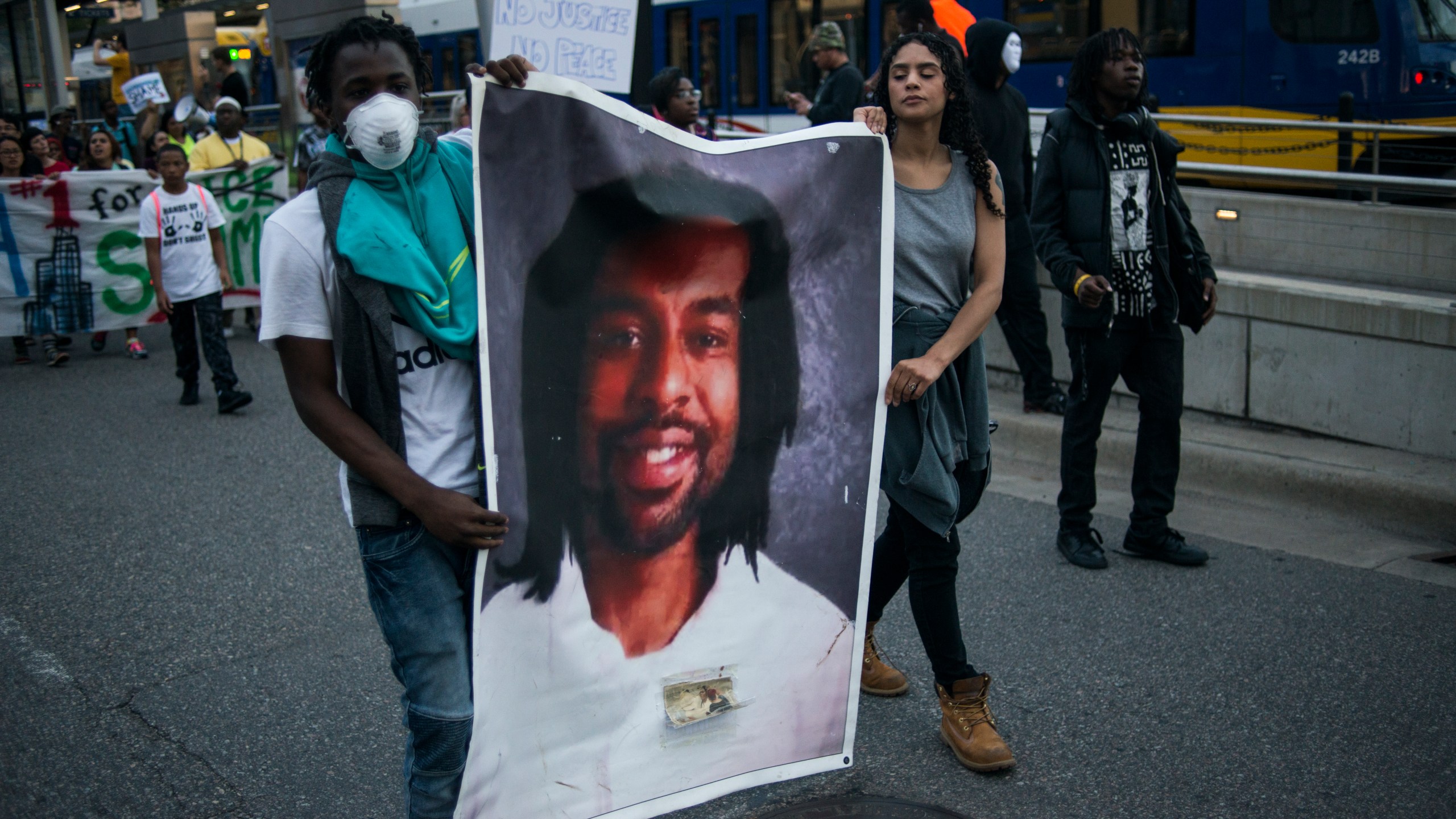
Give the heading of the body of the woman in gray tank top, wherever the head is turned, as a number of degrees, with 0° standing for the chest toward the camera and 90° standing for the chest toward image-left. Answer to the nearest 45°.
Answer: approximately 0°

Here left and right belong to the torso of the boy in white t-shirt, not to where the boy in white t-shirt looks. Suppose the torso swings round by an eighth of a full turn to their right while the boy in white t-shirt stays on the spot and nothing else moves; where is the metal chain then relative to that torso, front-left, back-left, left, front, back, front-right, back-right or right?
back-left

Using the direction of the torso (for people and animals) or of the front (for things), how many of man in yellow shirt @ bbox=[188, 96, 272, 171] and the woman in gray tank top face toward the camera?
2

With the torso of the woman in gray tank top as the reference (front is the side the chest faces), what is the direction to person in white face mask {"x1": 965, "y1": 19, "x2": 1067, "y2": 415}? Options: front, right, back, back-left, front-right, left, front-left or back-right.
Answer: back

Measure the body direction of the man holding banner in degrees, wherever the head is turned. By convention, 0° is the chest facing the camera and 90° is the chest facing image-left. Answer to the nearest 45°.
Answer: approximately 315°

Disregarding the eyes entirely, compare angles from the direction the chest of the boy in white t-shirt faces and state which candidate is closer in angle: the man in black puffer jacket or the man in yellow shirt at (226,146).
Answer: the man in black puffer jacket

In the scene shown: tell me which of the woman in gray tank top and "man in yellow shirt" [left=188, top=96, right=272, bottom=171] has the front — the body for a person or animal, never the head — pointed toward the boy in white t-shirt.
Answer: the man in yellow shirt

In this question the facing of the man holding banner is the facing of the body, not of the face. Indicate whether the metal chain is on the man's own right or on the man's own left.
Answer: on the man's own left

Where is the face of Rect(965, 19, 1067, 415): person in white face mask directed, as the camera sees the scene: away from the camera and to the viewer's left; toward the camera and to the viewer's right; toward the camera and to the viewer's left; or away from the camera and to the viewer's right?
toward the camera and to the viewer's right
